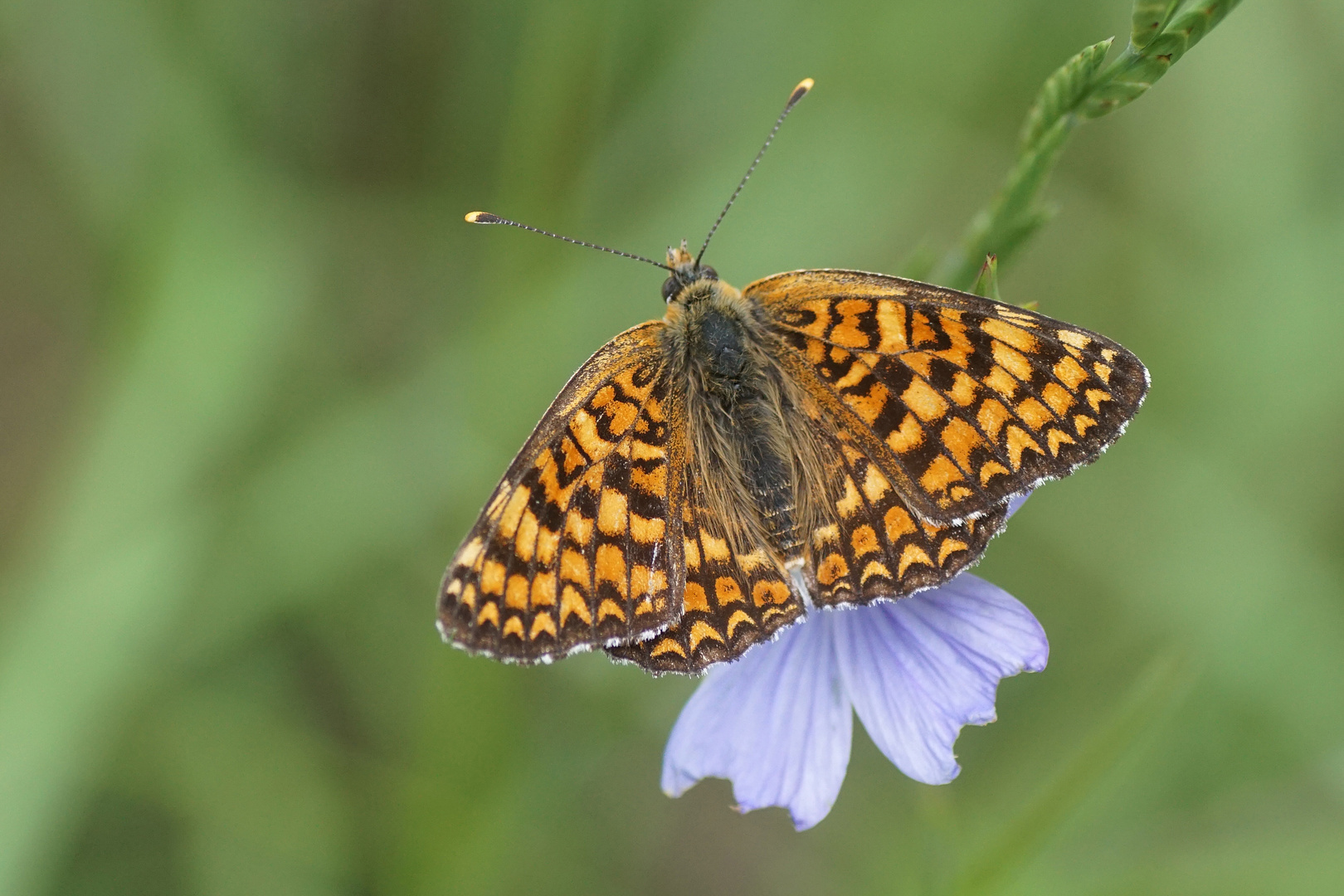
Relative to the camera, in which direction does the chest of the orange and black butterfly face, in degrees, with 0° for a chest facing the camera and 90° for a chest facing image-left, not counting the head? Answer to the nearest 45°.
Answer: approximately 180°

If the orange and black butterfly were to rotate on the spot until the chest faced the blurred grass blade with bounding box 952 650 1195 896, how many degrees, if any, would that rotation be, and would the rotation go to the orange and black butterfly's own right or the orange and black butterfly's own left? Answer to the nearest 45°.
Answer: approximately 90° to the orange and black butterfly's own right
